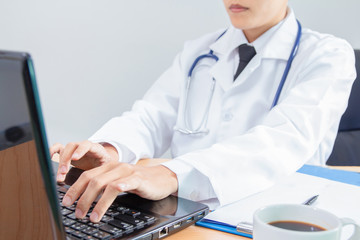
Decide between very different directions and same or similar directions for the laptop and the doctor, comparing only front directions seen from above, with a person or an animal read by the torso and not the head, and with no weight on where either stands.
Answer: very different directions

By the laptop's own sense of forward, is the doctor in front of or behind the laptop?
in front

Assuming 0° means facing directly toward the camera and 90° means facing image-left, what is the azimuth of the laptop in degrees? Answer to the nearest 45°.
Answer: approximately 225°

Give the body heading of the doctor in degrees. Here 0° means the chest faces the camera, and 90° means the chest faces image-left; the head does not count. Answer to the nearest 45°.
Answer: approximately 45°

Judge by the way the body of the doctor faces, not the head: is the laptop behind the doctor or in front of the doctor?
in front

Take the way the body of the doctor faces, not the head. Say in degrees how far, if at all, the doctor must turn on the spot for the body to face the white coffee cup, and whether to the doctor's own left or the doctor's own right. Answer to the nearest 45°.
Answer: approximately 45° to the doctor's own left
